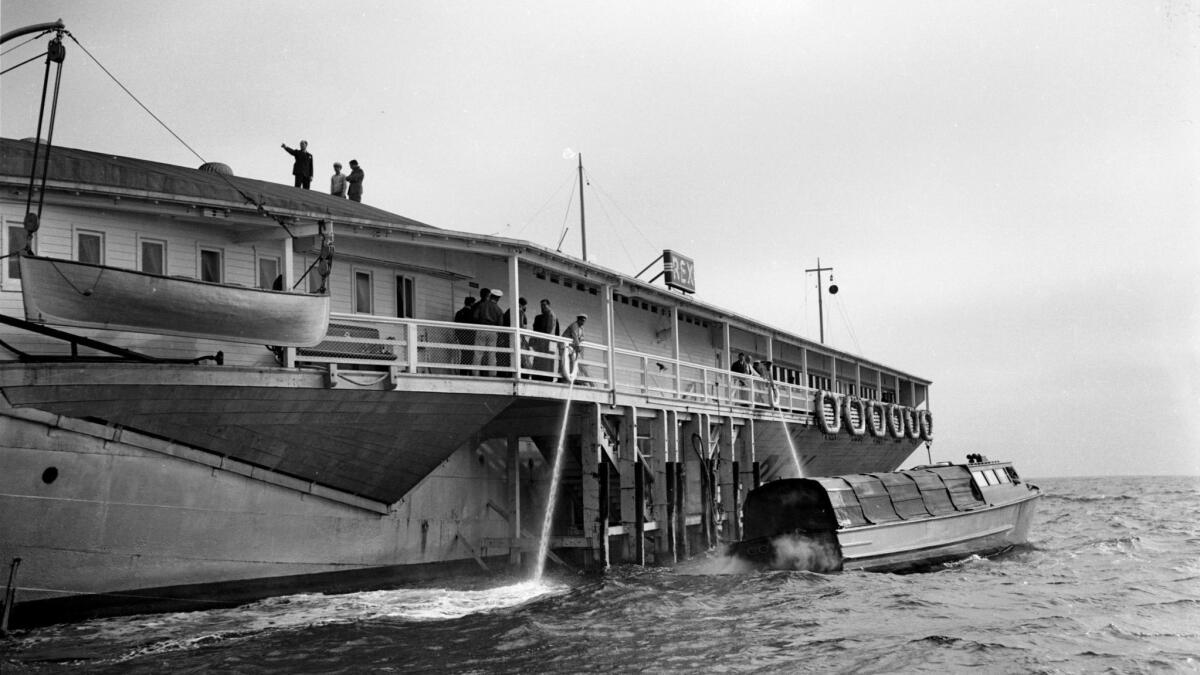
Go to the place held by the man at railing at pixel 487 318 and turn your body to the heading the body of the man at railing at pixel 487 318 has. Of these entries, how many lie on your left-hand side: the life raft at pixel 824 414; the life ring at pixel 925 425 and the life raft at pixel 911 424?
3

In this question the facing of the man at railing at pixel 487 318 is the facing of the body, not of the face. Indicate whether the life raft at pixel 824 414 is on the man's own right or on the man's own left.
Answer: on the man's own left

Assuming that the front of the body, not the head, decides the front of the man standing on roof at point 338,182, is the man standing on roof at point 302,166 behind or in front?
in front

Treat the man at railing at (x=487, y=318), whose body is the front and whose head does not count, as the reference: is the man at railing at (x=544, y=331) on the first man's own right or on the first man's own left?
on the first man's own left

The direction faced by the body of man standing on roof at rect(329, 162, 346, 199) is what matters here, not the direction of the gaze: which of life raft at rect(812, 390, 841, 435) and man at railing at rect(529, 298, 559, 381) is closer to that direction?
the man at railing

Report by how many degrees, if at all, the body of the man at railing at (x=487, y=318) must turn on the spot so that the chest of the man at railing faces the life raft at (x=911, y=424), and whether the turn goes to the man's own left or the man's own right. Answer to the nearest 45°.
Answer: approximately 90° to the man's own left

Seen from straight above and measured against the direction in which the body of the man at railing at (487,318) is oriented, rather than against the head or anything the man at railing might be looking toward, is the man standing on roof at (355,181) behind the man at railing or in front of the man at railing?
behind

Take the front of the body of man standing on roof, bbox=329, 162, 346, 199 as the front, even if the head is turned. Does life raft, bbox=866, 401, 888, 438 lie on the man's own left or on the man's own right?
on the man's own left

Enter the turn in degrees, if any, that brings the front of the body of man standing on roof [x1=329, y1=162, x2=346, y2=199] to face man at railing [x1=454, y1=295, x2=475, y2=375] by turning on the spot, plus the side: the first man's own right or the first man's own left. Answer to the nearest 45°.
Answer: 0° — they already face them

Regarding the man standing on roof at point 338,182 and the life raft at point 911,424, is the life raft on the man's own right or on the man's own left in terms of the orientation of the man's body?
on the man's own left
